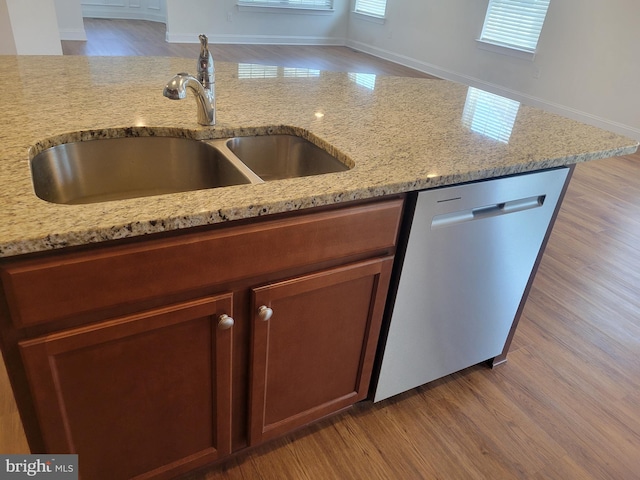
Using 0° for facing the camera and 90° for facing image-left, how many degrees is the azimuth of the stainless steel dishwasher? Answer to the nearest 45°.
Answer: approximately 315°

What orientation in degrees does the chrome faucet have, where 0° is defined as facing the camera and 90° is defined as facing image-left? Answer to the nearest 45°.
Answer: approximately 45°

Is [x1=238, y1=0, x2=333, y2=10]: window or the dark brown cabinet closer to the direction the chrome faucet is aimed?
the dark brown cabinet

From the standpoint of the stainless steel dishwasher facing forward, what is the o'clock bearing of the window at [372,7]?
The window is roughly at 7 o'clock from the stainless steel dishwasher.

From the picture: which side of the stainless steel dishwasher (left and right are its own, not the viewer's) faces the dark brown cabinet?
right

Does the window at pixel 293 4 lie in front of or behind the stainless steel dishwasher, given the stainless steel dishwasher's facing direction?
behind

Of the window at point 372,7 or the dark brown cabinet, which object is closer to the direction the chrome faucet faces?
the dark brown cabinet

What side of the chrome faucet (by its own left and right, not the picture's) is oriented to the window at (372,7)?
back

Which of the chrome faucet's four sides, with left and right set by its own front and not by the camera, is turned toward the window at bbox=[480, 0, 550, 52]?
back
